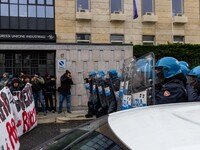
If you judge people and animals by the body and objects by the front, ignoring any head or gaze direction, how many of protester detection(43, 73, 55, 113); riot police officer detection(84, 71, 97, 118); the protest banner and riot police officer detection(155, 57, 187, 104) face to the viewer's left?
2

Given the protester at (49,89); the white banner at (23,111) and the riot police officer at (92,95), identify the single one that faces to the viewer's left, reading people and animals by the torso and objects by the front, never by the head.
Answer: the riot police officer

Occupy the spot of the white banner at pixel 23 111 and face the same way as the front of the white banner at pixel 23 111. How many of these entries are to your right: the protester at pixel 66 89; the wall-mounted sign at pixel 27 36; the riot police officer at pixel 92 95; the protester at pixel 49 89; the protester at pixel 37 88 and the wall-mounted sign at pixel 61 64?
0

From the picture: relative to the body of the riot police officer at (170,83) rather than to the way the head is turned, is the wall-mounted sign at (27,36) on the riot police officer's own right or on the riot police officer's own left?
on the riot police officer's own right

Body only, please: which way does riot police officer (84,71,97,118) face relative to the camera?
to the viewer's left

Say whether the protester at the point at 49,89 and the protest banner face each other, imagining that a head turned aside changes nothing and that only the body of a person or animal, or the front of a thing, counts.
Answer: no

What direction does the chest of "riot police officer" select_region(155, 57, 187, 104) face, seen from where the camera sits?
to the viewer's left

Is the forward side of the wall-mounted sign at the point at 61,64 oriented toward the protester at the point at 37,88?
no

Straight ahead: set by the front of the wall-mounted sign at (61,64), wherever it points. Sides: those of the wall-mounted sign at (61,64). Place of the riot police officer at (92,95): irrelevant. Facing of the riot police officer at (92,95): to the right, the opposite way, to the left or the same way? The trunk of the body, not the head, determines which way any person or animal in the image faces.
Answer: to the right

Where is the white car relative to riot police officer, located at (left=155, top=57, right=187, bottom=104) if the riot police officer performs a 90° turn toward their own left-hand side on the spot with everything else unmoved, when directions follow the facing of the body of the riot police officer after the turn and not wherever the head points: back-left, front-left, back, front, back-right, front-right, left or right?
front

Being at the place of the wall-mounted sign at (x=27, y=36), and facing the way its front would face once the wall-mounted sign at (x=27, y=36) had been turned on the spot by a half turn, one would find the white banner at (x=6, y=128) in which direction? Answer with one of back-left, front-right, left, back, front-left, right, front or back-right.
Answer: back

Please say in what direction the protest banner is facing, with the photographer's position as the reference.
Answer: facing the viewer and to the right of the viewer

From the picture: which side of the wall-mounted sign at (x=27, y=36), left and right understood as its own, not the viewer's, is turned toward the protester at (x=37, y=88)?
front
